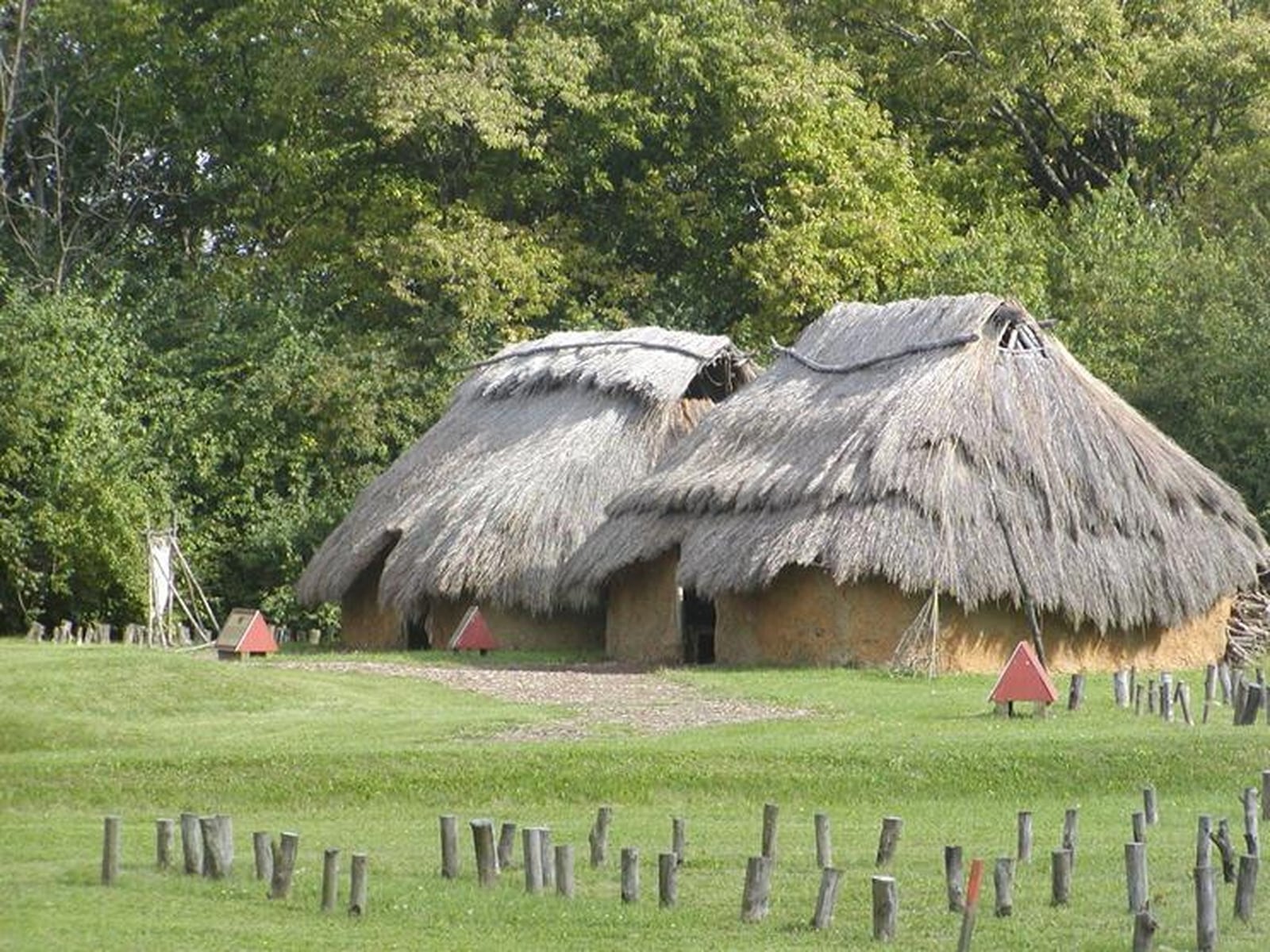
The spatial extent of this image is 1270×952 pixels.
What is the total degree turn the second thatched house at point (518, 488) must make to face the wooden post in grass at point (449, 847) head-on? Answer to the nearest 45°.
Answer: approximately 45° to its left

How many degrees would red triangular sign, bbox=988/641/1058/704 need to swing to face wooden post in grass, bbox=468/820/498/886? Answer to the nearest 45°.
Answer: approximately 45° to its right

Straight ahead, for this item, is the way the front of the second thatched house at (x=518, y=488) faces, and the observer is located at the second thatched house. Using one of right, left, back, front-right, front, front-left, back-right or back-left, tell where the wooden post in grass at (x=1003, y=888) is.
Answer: front-left

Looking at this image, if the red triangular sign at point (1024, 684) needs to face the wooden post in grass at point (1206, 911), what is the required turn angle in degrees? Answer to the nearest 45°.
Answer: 0° — it already faces it

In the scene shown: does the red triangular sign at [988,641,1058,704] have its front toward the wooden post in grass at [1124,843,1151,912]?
yes

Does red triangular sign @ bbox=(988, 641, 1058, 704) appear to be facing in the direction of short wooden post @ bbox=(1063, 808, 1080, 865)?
yes

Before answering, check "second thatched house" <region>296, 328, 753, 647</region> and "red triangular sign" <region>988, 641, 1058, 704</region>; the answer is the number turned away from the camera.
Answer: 0

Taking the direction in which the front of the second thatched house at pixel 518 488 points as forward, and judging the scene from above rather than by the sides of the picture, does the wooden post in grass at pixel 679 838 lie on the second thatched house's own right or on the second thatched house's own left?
on the second thatched house's own left

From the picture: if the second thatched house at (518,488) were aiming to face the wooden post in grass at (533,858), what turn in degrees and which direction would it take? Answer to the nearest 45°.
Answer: approximately 45° to its left

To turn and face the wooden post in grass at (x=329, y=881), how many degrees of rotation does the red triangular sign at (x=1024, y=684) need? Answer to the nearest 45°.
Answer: approximately 45° to its right

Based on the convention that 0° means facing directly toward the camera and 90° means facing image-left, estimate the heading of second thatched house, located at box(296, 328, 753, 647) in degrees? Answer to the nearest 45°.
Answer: approximately 45°

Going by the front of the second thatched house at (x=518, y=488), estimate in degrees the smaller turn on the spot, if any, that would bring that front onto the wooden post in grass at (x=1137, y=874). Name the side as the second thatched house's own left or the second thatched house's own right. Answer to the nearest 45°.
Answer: approximately 45° to the second thatched house's own left

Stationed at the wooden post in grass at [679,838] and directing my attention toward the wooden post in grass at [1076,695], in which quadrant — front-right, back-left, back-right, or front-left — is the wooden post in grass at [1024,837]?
front-right

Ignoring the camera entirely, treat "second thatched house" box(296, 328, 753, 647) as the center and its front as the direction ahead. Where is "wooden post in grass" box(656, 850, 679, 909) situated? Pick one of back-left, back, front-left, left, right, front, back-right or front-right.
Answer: front-left

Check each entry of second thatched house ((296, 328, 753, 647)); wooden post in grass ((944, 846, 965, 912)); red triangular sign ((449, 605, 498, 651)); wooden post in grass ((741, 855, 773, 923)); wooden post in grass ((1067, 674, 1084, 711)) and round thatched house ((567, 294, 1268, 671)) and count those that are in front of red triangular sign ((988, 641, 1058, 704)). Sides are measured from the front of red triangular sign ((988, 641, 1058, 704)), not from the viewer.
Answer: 2

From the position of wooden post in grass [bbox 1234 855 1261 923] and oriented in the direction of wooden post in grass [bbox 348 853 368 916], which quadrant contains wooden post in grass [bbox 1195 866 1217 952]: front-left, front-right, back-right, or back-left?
front-left

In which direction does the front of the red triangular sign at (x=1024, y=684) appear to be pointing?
toward the camera
